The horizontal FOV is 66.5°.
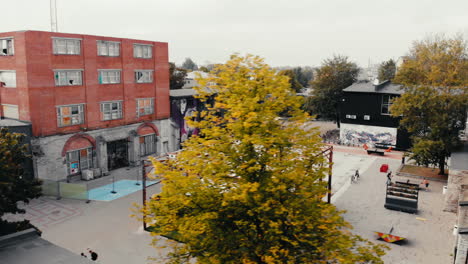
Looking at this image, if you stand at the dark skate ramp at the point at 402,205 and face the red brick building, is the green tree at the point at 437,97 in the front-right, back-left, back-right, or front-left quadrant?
back-right

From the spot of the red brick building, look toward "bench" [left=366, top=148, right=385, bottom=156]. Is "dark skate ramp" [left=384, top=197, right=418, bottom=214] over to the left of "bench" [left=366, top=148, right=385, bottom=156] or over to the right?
right

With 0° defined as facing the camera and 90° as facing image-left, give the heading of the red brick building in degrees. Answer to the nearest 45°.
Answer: approximately 315°

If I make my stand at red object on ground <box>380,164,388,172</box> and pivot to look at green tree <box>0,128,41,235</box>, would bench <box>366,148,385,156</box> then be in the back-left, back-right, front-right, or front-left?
back-right

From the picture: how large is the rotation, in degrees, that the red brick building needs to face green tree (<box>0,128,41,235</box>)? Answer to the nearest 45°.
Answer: approximately 45° to its right
